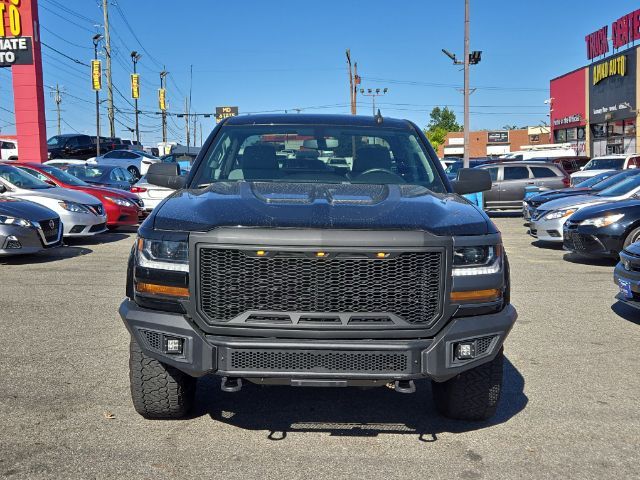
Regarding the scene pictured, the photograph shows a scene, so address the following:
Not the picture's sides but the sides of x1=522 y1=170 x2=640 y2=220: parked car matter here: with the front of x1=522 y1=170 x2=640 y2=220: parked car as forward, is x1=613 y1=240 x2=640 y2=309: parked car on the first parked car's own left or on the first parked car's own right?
on the first parked car's own left

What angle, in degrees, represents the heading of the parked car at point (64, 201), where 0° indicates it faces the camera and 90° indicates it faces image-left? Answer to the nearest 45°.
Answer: approximately 315°

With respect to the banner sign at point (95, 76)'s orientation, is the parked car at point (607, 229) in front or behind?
in front

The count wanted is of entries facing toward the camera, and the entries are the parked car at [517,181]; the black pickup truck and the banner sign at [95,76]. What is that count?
2

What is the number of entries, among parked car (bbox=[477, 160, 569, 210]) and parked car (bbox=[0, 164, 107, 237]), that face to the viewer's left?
1

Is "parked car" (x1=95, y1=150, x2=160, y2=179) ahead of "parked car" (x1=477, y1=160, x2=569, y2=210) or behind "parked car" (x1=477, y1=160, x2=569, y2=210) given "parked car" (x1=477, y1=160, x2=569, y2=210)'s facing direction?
ahead

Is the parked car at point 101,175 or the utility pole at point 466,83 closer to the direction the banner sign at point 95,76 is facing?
the parked car

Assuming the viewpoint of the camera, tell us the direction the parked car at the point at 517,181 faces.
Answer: facing to the left of the viewer

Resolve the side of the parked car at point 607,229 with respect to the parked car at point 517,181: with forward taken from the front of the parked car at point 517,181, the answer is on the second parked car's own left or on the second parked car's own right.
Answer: on the second parked car's own left

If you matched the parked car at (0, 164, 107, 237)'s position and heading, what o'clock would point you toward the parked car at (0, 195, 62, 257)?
the parked car at (0, 195, 62, 257) is roughly at 2 o'clock from the parked car at (0, 164, 107, 237).

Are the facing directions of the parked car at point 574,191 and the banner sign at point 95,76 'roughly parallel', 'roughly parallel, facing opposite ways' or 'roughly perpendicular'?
roughly perpendicular
